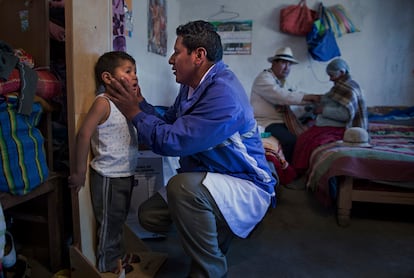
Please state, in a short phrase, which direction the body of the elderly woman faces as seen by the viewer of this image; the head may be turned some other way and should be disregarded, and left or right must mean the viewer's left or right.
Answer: facing to the left of the viewer

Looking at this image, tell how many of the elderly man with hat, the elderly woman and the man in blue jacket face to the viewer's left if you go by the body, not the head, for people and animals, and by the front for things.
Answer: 2

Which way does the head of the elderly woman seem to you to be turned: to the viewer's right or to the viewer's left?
to the viewer's left

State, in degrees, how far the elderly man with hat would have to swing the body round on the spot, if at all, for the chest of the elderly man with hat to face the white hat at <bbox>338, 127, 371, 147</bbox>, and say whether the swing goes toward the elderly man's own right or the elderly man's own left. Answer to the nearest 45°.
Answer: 0° — they already face it

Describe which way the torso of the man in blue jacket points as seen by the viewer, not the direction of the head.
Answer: to the viewer's left

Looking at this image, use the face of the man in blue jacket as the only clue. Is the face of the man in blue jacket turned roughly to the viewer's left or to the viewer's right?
to the viewer's left

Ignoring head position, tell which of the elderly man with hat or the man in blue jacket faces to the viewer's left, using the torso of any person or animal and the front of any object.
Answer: the man in blue jacket

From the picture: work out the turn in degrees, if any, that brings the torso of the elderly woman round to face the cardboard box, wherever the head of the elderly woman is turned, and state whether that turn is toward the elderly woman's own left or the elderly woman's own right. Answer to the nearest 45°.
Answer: approximately 45° to the elderly woman's own left

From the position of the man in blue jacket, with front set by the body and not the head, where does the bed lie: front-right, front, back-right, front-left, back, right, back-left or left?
back-right

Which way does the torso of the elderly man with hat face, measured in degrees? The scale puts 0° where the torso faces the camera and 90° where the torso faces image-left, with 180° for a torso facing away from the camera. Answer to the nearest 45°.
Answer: approximately 315°
